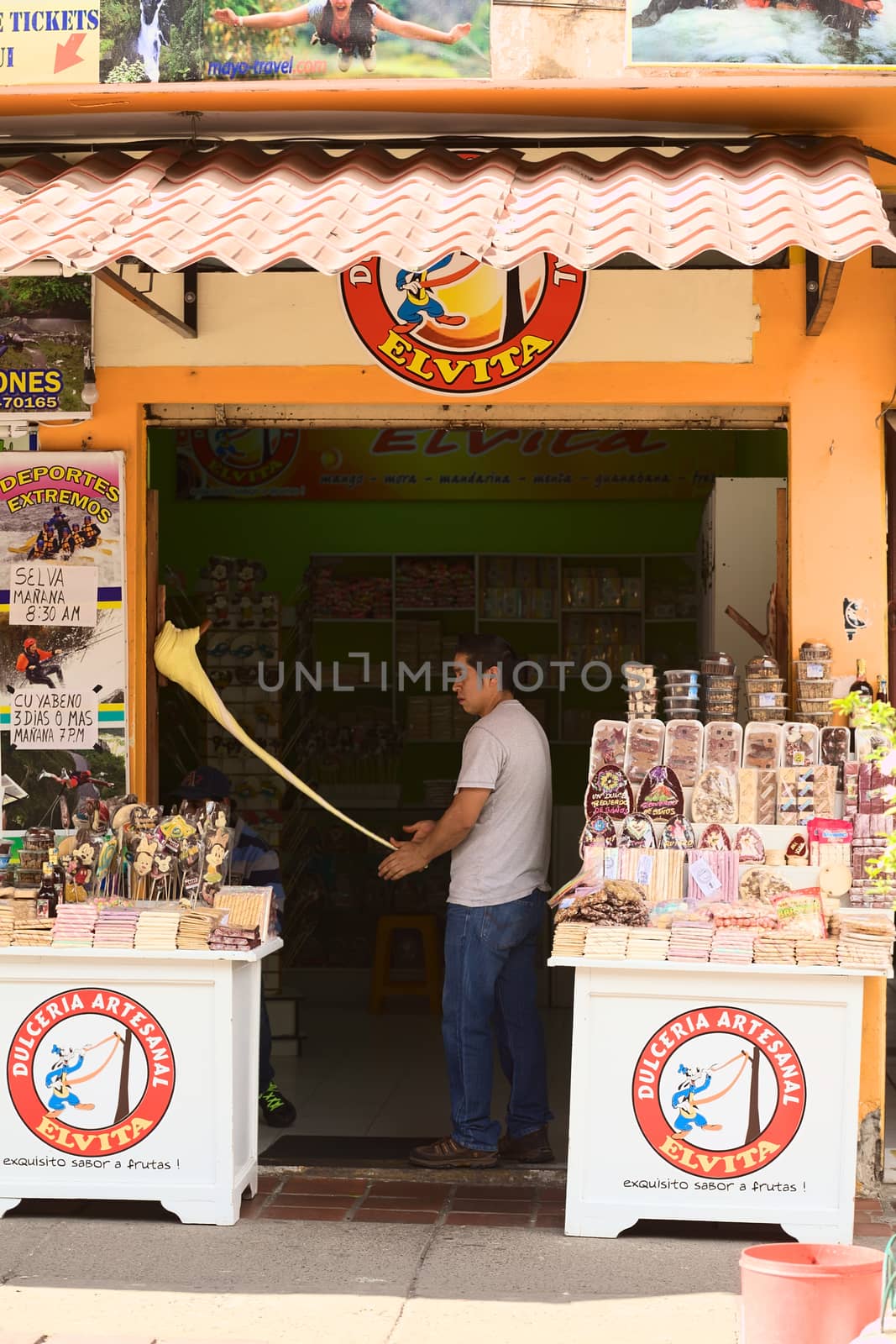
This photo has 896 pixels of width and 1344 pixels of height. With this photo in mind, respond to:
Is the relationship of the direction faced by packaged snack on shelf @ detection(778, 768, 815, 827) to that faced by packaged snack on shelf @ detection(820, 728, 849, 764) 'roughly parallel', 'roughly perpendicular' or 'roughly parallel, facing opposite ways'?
roughly parallel

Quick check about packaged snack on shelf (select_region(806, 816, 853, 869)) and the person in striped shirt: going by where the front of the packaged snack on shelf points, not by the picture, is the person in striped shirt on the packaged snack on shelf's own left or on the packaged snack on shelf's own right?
on the packaged snack on shelf's own right

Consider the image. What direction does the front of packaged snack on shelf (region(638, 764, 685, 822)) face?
toward the camera

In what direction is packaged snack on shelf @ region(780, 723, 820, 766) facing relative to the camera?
toward the camera

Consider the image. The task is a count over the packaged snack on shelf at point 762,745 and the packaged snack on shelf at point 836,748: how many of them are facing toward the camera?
2

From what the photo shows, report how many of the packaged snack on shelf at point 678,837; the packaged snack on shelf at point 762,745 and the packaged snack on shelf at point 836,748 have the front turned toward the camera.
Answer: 3

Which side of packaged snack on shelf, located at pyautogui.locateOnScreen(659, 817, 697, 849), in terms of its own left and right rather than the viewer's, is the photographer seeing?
front

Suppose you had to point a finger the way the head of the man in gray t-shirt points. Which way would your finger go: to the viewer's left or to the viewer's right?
to the viewer's left

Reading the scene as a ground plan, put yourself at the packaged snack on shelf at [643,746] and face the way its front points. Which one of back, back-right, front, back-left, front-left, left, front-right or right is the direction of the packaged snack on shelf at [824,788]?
left

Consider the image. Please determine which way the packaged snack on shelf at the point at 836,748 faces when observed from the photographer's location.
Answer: facing the viewer
